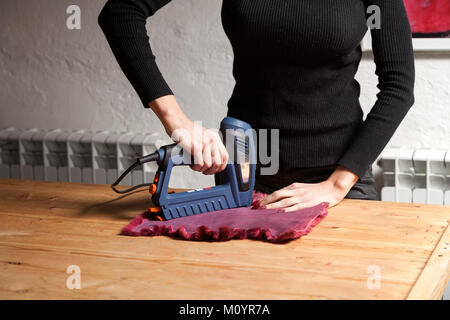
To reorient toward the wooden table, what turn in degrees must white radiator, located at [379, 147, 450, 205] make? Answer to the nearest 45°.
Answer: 0° — it already faces it

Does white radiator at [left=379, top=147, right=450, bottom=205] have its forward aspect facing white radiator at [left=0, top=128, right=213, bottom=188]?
no

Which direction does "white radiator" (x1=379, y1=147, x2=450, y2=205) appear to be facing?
toward the camera

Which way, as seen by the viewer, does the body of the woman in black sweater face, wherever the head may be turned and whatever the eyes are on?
toward the camera

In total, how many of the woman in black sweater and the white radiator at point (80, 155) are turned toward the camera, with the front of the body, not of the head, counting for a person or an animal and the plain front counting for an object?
2

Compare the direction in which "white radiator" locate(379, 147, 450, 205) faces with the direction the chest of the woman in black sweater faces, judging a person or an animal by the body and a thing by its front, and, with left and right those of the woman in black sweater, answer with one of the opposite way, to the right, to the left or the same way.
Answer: the same way

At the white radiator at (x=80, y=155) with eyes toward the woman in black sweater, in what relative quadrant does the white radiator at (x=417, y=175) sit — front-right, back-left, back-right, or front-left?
front-left

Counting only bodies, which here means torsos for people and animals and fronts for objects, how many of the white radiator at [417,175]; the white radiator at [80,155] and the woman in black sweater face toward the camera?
3

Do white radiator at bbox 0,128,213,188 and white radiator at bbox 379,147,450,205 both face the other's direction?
no

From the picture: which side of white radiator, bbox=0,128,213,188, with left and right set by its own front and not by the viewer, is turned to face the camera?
front

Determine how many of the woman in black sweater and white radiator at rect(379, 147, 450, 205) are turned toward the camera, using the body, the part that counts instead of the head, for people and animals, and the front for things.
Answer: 2

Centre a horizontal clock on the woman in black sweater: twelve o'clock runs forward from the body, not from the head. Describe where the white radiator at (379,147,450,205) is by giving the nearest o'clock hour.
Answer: The white radiator is roughly at 7 o'clock from the woman in black sweater.

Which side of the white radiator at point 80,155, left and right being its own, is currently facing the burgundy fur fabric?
front
